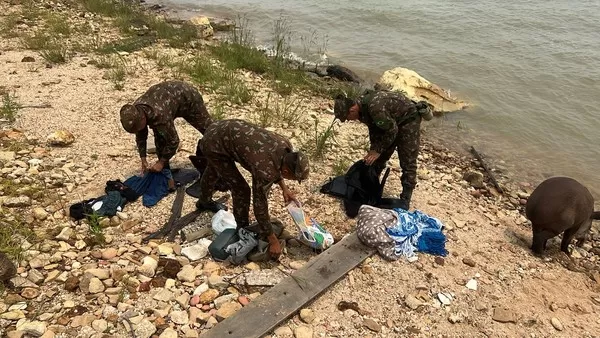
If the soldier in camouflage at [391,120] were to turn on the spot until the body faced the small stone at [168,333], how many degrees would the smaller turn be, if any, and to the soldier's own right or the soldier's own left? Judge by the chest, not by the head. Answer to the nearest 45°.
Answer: approximately 45° to the soldier's own left

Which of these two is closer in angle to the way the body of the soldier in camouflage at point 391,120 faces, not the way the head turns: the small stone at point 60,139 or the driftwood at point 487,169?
the small stone

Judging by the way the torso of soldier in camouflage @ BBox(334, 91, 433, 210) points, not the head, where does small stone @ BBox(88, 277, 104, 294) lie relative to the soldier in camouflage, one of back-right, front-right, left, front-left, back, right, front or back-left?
front-left

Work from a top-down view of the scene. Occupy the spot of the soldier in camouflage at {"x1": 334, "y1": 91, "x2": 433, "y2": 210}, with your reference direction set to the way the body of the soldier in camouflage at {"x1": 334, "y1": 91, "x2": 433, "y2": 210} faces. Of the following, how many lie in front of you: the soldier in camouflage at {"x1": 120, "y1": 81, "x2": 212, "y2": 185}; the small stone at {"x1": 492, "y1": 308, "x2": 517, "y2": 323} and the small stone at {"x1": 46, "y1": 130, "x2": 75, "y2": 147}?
2

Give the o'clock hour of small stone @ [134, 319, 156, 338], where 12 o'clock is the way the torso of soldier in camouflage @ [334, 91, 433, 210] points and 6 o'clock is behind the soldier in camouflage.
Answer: The small stone is roughly at 10 o'clock from the soldier in camouflage.

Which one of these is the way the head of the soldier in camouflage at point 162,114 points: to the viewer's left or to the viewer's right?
to the viewer's left

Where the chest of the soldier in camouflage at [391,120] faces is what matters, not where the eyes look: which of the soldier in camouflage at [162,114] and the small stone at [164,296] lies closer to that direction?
the soldier in camouflage

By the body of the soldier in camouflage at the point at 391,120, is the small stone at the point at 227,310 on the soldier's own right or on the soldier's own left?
on the soldier's own left

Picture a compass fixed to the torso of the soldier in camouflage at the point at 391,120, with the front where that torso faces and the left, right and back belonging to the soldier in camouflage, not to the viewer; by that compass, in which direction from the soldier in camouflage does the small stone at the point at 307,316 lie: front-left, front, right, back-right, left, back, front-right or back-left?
left

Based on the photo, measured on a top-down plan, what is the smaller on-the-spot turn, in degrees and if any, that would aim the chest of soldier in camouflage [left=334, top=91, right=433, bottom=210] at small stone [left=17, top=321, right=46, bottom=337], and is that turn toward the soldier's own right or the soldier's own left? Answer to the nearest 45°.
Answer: approximately 45° to the soldier's own left

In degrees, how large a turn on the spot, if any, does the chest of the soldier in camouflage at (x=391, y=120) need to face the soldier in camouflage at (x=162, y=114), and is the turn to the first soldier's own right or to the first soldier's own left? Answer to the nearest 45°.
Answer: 0° — they already face them

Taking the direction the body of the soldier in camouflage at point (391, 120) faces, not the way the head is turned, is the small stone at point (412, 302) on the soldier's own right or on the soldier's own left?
on the soldier's own left

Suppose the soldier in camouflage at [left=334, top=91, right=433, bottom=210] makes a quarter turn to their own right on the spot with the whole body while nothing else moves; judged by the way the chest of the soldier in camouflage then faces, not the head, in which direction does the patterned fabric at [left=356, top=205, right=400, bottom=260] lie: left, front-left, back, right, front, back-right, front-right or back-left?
back

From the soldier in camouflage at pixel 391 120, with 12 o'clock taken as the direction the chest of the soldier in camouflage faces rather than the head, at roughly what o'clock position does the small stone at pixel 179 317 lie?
The small stone is roughly at 10 o'clock from the soldier in camouflage.

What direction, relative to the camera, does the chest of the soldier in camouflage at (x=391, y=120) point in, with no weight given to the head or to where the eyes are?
to the viewer's left

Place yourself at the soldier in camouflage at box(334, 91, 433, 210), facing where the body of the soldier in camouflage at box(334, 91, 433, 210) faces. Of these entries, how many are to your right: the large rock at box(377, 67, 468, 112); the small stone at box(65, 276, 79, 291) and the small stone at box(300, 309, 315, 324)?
1

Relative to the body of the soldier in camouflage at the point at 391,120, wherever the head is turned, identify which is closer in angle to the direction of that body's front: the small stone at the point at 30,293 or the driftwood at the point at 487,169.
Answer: the small stone

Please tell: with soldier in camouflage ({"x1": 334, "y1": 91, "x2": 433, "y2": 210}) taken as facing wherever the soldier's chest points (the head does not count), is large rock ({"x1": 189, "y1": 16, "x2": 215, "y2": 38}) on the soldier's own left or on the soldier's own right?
on the soldier's own right
